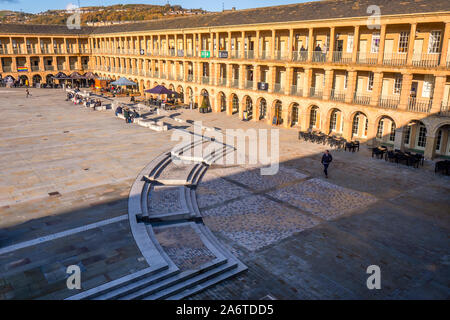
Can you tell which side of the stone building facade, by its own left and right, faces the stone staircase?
front

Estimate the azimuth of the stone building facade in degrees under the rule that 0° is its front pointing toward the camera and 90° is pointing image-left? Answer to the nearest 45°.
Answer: approximately 45°
